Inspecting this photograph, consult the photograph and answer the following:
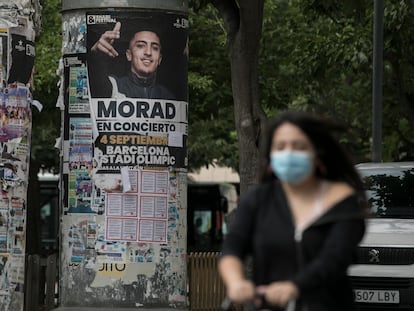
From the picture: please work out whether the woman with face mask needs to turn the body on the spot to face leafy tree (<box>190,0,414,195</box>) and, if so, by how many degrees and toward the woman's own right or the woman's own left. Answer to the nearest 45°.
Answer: approximately 135° to the woman's own right

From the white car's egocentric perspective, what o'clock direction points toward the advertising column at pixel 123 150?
The advertising column is roughly at 2 o'clock from the white car.

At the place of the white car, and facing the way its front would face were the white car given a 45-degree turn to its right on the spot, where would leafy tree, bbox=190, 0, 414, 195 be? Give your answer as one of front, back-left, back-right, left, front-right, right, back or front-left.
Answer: back-right

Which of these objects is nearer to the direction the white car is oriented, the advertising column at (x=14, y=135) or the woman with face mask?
the woman with face mask

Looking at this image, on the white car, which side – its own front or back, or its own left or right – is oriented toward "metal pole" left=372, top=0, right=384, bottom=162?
back

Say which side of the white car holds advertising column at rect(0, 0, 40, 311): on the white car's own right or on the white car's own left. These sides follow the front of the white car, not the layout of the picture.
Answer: on the white car's own right

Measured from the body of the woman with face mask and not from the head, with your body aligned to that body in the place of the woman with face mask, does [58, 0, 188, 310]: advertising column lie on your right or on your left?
on your right

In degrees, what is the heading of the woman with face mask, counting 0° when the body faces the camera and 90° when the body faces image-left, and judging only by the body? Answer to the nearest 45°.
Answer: approximately 45°

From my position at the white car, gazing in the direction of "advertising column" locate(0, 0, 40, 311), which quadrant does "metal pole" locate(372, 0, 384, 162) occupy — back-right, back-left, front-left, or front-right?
back-right
